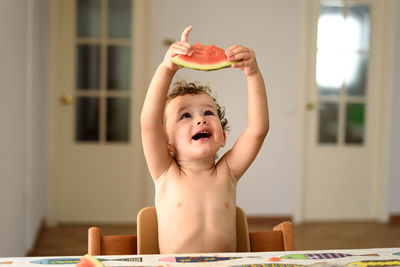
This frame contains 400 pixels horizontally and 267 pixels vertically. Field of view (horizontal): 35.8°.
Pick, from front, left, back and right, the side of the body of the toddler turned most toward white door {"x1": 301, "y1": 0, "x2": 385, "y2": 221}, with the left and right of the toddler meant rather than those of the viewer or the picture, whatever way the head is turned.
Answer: back

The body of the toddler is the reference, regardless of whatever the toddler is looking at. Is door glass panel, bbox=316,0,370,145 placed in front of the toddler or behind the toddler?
behind

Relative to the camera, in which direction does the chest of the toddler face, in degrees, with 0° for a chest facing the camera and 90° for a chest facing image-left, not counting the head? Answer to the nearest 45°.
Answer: approximately 0°

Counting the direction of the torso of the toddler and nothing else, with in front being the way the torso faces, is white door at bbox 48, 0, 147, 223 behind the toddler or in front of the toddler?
behind
